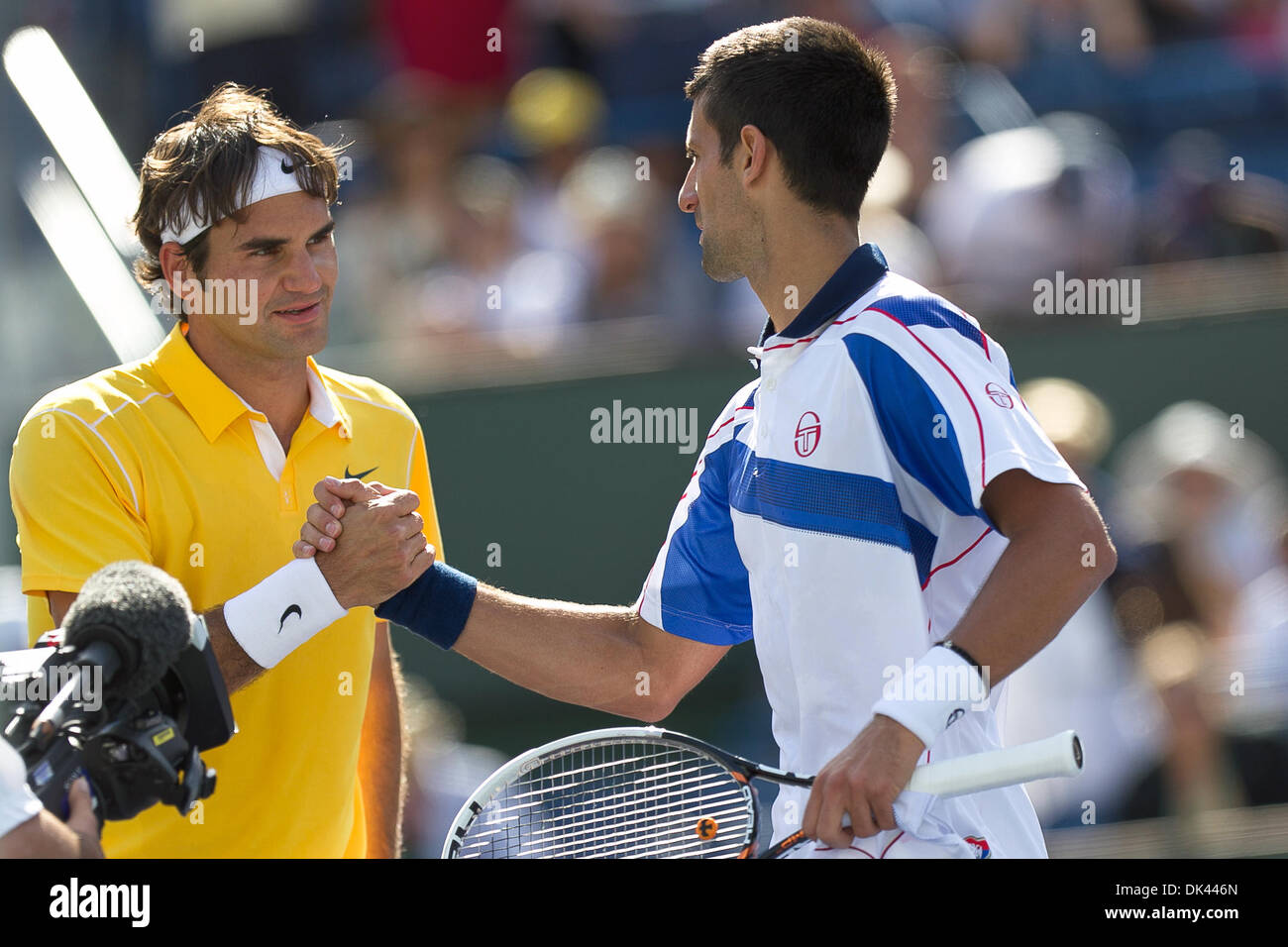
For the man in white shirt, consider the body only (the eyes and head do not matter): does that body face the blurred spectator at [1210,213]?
no

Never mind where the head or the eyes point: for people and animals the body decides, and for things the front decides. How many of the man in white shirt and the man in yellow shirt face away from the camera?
0

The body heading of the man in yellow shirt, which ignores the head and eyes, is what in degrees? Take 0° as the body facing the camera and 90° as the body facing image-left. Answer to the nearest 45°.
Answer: approximately 315°

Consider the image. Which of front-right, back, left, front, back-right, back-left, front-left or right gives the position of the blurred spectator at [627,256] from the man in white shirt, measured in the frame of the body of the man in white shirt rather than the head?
back-right

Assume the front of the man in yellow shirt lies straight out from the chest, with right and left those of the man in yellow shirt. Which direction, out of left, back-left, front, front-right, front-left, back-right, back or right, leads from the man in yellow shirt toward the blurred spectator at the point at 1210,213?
left

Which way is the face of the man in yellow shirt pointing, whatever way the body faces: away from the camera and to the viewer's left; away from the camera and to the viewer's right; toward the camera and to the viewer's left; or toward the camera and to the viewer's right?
toward the camera and to the viewer's right

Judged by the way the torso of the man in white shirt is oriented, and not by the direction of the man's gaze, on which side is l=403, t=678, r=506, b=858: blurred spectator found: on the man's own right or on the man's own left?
on the man's own right

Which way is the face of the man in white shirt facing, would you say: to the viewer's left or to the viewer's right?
to the viewer's left

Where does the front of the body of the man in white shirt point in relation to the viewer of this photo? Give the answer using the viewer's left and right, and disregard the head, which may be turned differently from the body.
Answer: facing the viewer and to the left of the viewer

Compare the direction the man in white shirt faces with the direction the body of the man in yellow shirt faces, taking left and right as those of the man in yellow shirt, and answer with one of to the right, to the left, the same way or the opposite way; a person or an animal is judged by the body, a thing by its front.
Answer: to the right

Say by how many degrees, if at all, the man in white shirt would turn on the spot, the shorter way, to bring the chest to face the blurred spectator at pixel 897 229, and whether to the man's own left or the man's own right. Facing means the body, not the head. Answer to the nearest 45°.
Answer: approximately 135° to the man's own right

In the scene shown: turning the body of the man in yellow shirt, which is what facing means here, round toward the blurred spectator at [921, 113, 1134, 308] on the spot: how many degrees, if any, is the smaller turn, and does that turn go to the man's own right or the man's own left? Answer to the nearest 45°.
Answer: approximately 90° to the man's own left
